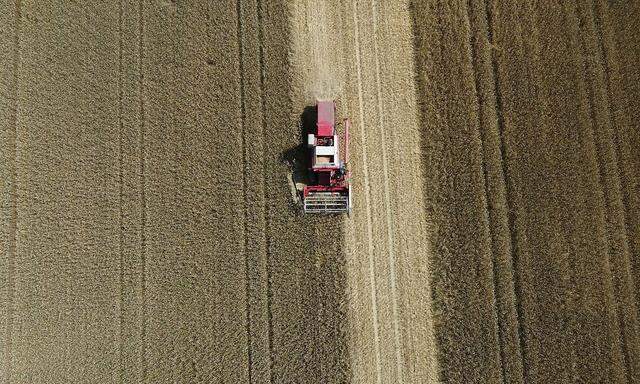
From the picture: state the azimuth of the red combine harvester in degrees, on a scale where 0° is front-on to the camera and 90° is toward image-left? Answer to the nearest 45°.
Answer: approximately 0°
